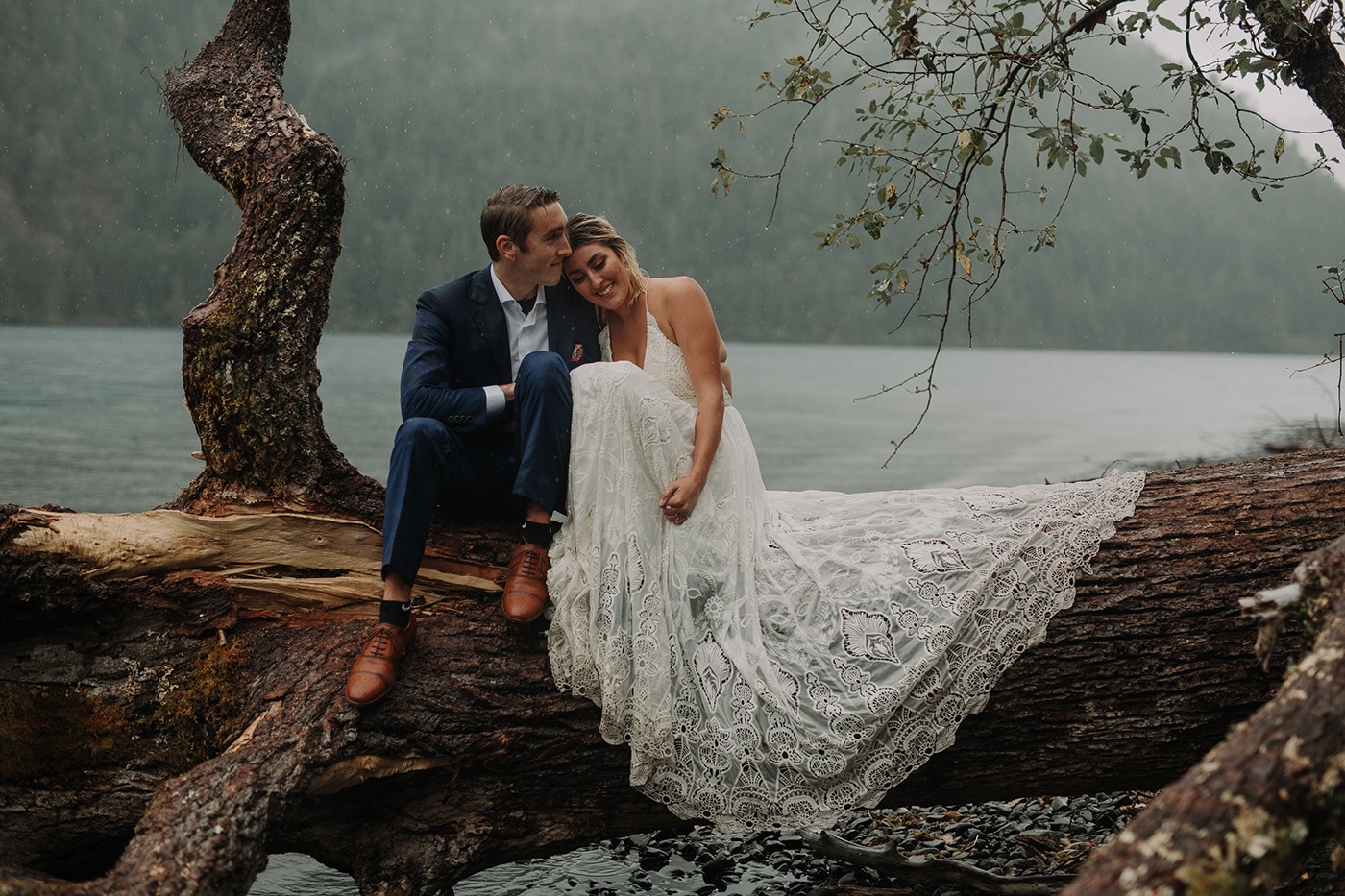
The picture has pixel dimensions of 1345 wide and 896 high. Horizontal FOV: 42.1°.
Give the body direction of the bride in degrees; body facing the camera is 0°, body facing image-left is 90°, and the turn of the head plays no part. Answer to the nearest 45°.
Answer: approximately 45°

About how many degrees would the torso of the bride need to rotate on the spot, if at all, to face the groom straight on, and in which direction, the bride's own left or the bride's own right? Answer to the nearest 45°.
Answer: approximately 45° to the bride's own right

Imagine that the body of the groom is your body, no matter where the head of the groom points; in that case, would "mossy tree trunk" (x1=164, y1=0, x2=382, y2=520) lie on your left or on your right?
on your right

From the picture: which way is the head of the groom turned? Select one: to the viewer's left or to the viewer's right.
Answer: to the viewer's right

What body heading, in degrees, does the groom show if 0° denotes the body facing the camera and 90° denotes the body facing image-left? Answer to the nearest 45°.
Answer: approximately 0°
